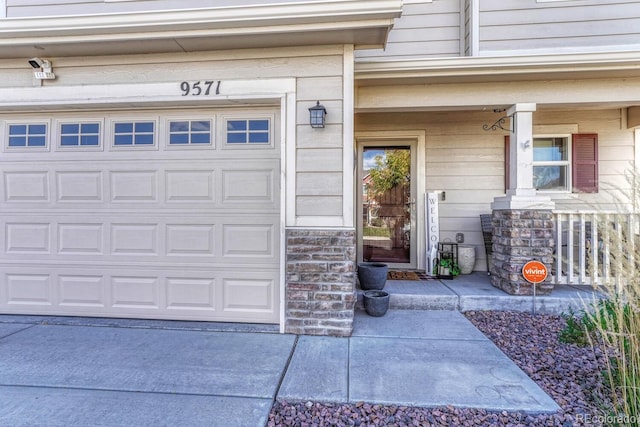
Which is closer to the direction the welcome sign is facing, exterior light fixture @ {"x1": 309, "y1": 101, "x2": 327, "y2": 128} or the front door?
the exterior light fixture

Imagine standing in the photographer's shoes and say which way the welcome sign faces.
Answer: facing the viewer

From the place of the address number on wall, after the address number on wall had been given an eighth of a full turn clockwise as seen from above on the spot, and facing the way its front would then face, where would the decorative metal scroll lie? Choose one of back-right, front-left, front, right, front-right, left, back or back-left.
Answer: back-left

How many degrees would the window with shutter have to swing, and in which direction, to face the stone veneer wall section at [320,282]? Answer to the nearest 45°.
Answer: approximately 45° to its right

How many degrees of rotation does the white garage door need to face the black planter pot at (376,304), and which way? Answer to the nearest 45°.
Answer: approximately 45° to its left

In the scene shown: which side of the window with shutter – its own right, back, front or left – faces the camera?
front

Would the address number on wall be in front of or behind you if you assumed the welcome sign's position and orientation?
in front

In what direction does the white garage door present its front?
toward the camera

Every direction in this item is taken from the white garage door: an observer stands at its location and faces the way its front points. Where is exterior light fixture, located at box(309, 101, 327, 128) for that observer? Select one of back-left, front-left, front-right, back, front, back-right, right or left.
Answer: front-left

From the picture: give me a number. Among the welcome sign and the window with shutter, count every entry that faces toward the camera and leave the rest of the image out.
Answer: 2
